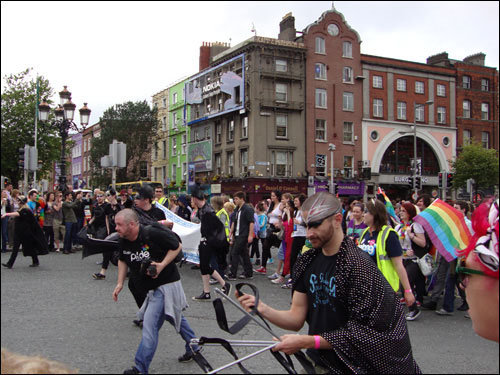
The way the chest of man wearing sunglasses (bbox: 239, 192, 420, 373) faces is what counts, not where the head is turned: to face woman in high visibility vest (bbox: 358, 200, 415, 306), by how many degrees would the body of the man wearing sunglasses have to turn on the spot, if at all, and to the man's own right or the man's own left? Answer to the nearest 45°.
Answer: approximately 135° to the man's own right

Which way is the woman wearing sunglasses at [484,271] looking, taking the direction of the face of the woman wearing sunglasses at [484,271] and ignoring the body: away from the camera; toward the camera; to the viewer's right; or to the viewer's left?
to the viewer's left

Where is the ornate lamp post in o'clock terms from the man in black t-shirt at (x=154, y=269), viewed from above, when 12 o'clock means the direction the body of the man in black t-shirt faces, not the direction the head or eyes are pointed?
The ornate lamp post is roughly at 4 o'clock from the man in black t-shirt.

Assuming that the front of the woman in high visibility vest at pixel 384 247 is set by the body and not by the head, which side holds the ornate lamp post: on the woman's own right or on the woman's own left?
on the woman's own right

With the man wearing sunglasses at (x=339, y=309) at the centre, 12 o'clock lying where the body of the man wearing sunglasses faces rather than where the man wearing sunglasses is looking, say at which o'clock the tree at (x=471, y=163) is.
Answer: The tree is roughly at 5 o'clock from the man wearing sunglasses.

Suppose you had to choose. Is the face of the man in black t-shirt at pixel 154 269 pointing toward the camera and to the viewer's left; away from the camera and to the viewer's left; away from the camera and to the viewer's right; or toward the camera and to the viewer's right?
toward the camera and to the viewer's left

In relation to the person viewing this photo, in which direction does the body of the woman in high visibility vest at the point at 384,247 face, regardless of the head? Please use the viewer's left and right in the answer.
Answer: facing the viewer and to the left of the viewer

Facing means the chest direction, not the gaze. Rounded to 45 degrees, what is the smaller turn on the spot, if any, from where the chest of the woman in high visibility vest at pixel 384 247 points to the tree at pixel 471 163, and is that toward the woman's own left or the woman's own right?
approximately 135° to the woman's own right

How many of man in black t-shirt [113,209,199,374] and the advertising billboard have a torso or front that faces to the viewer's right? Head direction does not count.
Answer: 0

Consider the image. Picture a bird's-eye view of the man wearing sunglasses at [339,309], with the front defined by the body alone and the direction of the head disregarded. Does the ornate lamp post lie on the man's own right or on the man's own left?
on the man's own right

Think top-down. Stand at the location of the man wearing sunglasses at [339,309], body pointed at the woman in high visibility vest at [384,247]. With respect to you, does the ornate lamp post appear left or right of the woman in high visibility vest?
left

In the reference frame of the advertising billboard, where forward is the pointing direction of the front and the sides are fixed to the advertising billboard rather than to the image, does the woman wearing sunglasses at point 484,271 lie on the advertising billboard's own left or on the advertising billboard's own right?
on the advertising billboard's own left

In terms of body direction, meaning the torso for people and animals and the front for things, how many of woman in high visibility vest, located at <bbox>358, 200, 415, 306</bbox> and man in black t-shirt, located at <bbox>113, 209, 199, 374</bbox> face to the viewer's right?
0

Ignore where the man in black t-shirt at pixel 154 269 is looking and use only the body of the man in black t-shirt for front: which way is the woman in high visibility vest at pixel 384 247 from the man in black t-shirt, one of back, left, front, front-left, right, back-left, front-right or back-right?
back-left
